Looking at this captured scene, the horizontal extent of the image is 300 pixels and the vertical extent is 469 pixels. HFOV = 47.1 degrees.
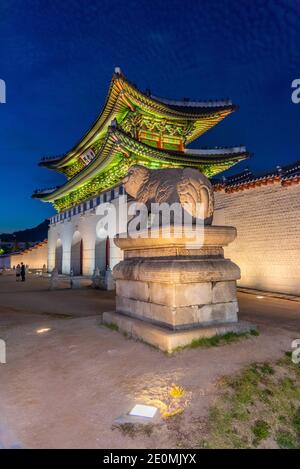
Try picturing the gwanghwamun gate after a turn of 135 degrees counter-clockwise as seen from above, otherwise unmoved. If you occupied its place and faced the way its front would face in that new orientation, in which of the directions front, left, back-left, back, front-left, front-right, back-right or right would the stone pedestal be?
right

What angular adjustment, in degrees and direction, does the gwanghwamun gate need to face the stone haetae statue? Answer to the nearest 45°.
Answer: approximately 45° to its left

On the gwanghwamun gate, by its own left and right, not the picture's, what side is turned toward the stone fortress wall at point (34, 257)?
right

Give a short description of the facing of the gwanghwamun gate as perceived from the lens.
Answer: facing the viewer and to the left of the viewer

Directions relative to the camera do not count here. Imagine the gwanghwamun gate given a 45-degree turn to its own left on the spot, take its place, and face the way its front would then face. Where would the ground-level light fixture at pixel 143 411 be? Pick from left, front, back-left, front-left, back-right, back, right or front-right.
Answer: front
